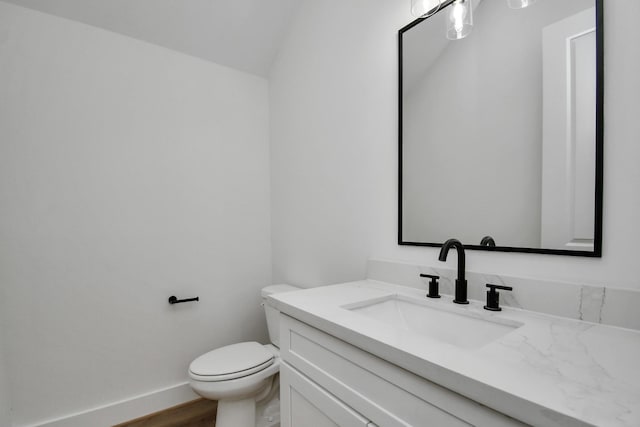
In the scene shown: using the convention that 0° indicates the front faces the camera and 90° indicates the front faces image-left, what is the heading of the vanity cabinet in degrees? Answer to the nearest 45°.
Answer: approximately 45°

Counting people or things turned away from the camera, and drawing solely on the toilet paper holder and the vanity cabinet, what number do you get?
0

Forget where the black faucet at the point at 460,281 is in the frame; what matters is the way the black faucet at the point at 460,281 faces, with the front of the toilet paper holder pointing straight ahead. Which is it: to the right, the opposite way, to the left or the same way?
to the right

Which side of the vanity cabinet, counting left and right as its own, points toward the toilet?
right

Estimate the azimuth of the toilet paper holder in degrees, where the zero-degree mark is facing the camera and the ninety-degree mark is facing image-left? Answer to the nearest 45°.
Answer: approximately 0°

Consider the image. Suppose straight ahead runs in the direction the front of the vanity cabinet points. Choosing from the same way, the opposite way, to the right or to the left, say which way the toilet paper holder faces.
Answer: to the left

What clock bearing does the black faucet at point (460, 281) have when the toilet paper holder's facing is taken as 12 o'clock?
The black faucet is roughly at 11 o'clock from the toilet paper holder.

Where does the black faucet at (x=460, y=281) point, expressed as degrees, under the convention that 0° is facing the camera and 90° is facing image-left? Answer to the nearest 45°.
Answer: approximately 45°
